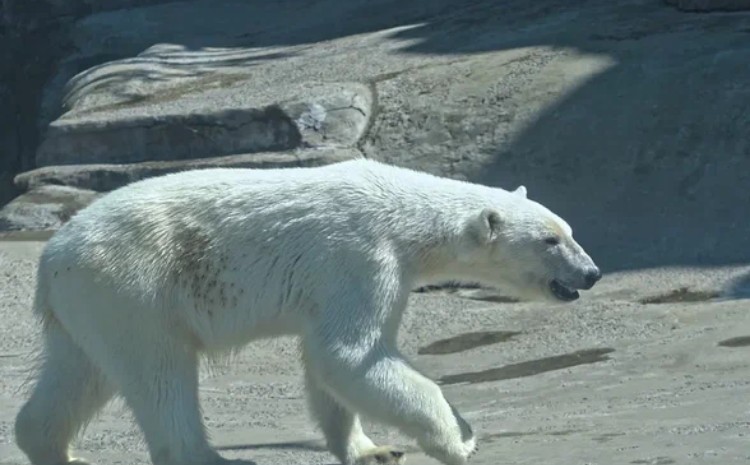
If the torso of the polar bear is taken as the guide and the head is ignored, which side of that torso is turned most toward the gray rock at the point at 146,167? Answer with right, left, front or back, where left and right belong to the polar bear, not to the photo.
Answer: left

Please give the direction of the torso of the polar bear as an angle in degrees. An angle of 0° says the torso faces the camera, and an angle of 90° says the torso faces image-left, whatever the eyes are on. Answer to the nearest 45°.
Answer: approximately 270°

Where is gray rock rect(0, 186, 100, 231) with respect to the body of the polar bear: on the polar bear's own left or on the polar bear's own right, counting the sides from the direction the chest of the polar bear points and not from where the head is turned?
on the polar bear's own left

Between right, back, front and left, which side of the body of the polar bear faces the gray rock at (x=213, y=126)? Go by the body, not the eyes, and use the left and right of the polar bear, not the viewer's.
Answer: left
